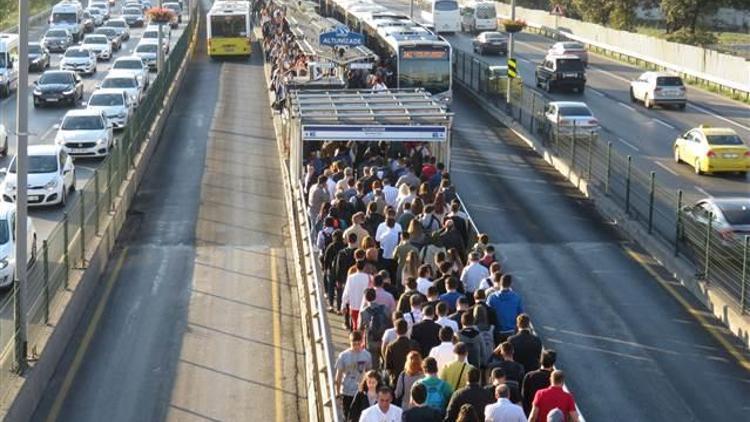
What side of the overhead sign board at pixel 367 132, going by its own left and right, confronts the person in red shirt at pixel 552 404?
front

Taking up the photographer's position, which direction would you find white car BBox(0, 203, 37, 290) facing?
facing the viewer and to the left of the viewer

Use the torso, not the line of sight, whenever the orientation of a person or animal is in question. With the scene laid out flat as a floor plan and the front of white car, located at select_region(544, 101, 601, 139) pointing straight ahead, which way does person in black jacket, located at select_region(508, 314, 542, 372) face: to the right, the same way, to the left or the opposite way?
the same way

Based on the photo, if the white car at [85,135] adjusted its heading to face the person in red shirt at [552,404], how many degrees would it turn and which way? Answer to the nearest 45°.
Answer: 0° — it already faces them

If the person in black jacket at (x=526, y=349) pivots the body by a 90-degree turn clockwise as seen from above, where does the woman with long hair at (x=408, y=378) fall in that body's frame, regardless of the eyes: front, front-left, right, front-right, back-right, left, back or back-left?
back-right

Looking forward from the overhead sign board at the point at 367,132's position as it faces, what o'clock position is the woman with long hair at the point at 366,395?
The woman with long hair is roughly at 12 o'clock from the overhead sign board.

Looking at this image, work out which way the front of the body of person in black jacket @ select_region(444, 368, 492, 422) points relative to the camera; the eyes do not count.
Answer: away from the camera

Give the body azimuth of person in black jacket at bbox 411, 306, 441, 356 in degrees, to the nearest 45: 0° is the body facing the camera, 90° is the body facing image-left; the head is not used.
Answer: approximately 180°

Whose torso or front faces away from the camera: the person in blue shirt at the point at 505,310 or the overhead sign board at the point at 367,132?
the person in blue shirt

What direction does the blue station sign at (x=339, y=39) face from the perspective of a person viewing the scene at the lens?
facing the viewer

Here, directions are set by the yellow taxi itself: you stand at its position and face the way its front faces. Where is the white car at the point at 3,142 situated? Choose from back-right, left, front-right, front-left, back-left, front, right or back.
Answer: front-left

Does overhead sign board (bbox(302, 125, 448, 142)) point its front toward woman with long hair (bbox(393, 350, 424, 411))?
yes

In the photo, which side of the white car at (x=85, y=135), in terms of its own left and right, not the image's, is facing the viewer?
front

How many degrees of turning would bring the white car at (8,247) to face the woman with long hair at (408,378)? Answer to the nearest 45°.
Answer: approximately 45° to its left
